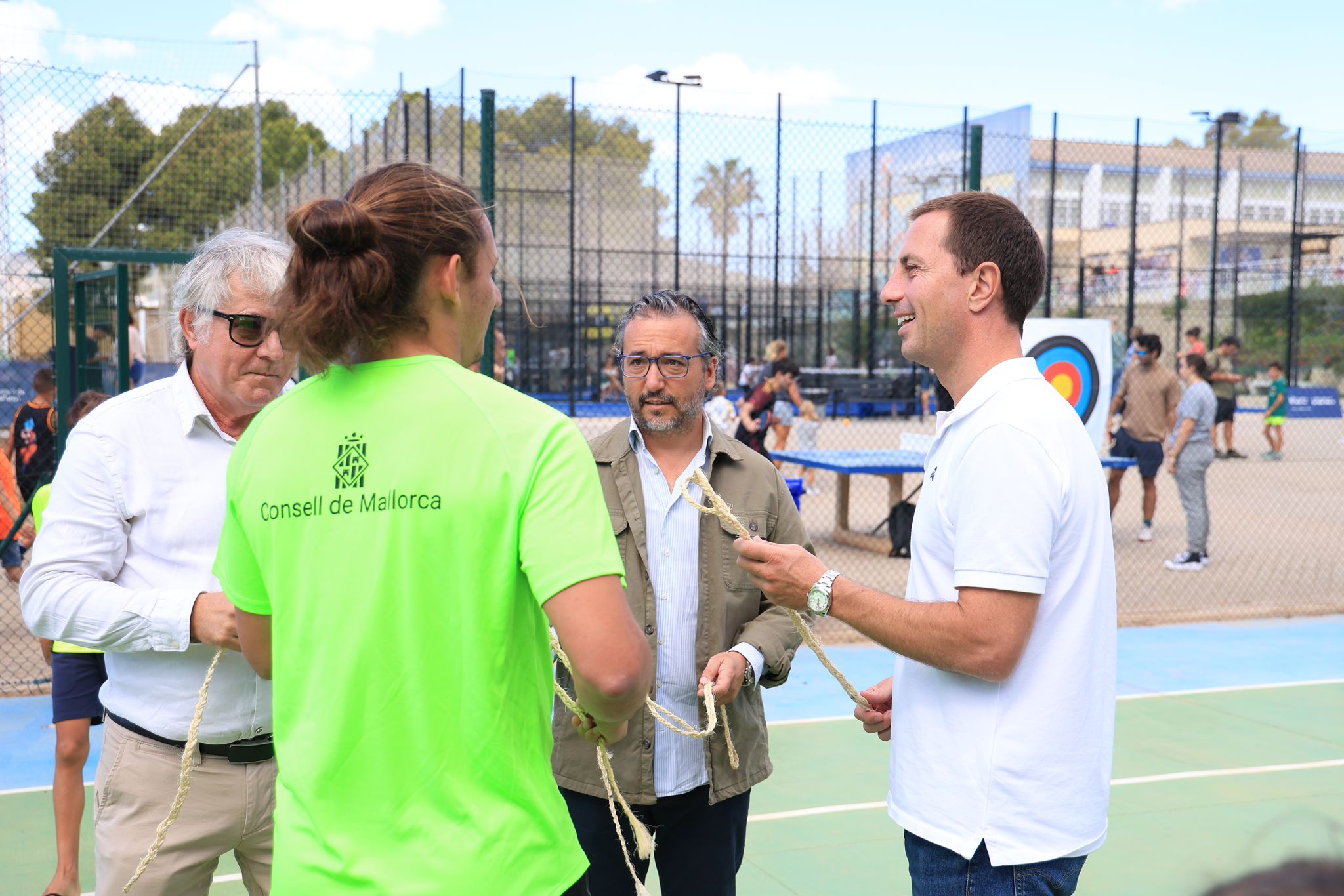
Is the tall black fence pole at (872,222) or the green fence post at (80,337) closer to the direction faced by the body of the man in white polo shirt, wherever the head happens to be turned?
the green fence post

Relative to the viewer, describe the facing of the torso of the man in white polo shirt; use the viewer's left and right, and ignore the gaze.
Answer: facing to the left of the viewer

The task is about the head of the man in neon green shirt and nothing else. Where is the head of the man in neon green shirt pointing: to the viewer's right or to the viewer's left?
to the viewer's right

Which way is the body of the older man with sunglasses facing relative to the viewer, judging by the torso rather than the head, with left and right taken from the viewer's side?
facing the viewer and to the right of the viewer
